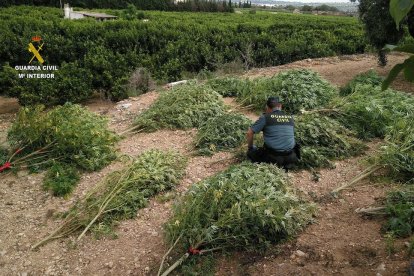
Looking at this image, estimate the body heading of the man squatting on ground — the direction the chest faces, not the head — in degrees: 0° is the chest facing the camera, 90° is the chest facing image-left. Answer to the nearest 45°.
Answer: approximately 135°

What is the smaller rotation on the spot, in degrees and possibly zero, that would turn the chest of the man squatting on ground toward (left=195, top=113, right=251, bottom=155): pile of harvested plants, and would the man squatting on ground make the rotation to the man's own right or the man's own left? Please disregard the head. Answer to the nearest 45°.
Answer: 0° — they already face it

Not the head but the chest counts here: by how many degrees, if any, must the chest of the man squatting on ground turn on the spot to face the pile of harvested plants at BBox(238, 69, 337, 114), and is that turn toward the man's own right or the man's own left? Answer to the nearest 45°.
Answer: approximately 45° to the man's own right

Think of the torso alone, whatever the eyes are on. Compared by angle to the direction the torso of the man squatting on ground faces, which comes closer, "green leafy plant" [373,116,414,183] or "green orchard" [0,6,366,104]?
the green orchard

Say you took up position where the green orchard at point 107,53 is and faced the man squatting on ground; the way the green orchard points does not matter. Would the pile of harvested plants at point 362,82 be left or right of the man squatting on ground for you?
left

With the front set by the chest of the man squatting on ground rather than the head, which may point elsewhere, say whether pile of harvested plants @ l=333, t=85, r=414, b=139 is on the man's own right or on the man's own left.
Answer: on the man's own right

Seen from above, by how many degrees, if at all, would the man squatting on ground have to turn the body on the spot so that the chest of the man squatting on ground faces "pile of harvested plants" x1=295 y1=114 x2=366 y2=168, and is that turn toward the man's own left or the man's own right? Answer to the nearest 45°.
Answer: approximately 90° to the man's own right

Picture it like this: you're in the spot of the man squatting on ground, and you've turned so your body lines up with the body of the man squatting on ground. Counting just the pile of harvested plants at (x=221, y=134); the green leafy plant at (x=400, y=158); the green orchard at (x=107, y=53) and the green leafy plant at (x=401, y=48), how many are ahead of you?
2

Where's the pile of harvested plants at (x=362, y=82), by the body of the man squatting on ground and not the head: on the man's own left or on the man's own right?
on the man's own right

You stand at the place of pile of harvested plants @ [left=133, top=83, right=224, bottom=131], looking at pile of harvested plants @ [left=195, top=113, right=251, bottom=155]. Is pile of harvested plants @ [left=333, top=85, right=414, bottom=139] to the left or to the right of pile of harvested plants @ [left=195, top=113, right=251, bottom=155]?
left

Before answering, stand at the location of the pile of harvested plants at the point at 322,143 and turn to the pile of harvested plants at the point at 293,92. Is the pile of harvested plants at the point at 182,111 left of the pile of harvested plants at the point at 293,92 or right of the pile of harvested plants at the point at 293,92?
left
